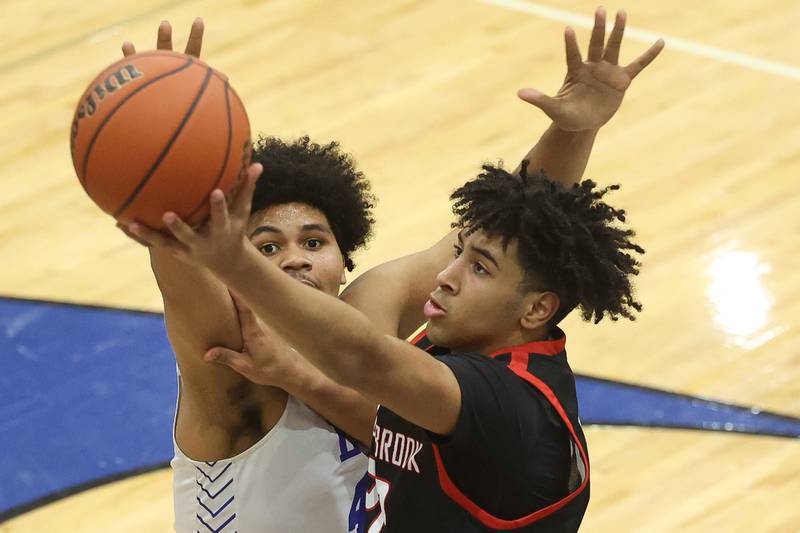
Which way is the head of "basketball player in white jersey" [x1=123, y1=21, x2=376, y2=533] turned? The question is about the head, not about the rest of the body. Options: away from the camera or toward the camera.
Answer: toward the camera

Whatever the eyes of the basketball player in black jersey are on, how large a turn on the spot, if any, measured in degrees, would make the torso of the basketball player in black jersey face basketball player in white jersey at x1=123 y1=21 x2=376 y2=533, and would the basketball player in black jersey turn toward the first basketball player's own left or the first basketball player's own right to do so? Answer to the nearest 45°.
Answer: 0° — they already face them

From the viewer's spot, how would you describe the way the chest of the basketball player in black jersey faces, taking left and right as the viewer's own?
facing to the left of the viewer
